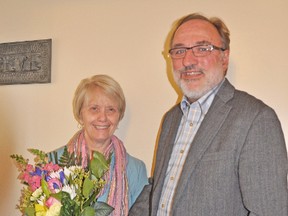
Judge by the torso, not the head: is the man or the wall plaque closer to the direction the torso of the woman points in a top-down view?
the man

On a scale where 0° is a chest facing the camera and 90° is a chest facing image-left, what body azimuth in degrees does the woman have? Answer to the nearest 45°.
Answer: approximately 0°

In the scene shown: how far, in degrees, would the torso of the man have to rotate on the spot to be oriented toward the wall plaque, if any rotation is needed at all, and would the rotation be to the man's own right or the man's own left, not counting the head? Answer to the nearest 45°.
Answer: approximately 90° to the man's own right

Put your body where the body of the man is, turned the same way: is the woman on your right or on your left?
on your right

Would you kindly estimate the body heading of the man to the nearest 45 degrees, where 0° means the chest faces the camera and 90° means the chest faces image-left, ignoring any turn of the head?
approximately 45°

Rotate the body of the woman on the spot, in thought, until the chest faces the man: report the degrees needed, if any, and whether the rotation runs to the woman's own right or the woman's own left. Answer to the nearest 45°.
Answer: approximately 45° to the woman's own left

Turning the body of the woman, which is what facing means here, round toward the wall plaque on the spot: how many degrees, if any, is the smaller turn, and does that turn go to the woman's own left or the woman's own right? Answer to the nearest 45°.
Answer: approximately 135° to the woman's own right
